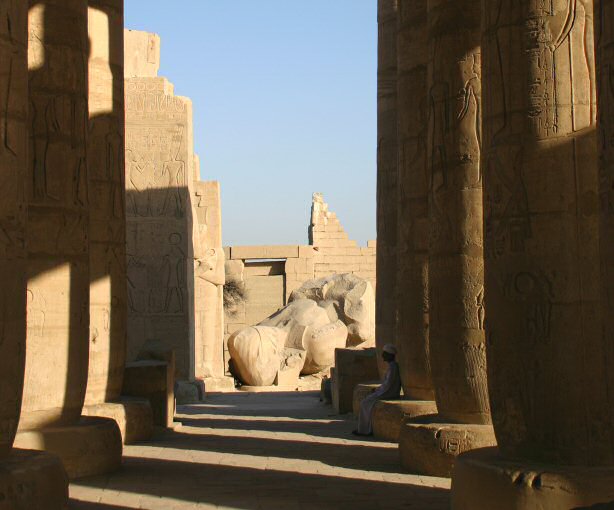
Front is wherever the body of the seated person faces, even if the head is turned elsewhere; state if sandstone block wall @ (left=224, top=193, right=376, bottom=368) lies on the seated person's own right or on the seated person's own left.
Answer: on the seated person's own right

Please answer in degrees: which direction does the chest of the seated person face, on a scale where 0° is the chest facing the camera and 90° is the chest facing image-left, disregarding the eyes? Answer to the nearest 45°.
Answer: approximately 90°

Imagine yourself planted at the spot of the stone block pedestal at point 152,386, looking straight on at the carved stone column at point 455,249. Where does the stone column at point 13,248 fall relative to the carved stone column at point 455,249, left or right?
right

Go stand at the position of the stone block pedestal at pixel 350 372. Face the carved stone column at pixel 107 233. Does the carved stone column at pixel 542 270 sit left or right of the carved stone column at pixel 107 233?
left

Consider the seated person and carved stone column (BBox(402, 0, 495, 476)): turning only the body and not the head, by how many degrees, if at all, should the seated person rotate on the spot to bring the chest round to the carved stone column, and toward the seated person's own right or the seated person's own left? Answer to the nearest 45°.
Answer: approximately 90° to the seated person's own left

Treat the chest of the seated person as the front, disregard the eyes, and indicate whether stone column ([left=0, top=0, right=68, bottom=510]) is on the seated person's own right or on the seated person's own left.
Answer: on the seated person's own left

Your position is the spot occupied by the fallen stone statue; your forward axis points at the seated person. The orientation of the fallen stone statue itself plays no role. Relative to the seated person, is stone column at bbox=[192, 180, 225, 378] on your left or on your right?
right

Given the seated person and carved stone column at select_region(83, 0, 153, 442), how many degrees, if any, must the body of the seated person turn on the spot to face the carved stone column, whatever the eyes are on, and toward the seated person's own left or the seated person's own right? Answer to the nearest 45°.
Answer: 0° — they already face it
